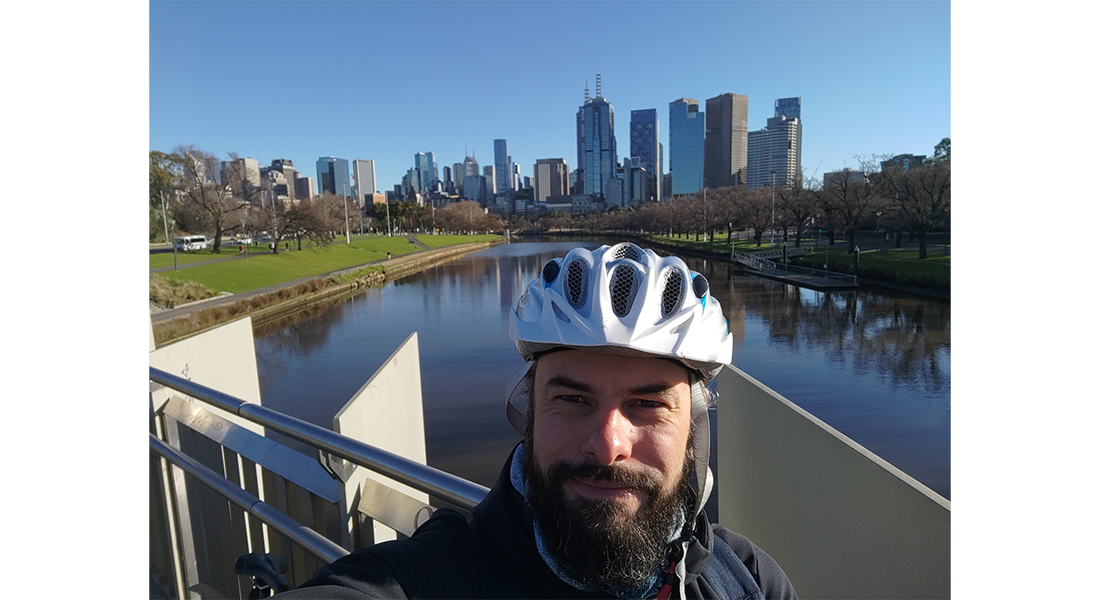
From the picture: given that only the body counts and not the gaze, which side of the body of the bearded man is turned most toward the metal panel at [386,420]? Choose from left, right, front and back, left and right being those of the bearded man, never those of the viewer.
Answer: back

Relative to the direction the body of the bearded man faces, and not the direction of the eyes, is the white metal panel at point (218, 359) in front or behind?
behind

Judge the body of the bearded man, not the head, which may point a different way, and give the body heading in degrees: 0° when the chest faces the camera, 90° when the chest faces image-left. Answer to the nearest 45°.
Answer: approximately 0°

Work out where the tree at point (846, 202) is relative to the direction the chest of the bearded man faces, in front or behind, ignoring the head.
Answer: behind

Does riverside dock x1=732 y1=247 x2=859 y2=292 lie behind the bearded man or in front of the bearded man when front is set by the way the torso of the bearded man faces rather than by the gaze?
behind

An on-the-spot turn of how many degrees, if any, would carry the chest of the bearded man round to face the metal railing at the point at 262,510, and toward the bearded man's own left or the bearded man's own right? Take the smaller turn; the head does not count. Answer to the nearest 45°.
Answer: approximately 135° to the bearded man's own right

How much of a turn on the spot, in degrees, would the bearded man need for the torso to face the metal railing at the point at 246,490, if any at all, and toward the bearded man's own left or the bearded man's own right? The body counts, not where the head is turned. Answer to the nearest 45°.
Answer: approximately 135° to the bearded man's own right

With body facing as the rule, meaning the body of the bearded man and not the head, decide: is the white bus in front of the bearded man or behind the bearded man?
behind
